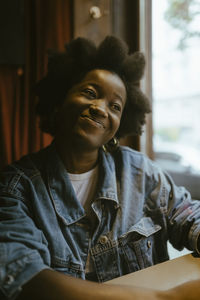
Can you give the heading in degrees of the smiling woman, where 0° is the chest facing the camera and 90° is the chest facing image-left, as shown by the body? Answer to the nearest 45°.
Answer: approximately 0°
